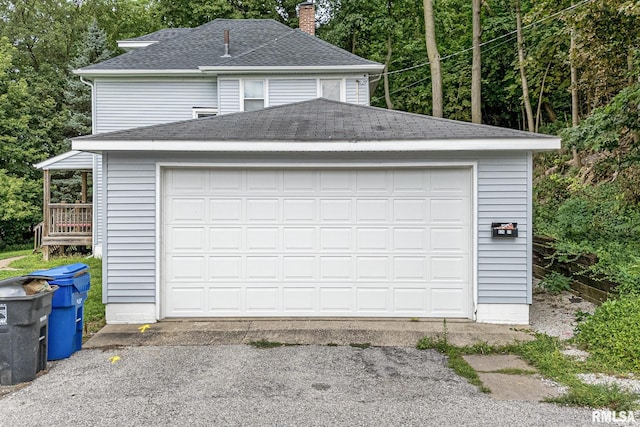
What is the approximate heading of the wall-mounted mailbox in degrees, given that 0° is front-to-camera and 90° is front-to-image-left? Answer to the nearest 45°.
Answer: approximately 0°

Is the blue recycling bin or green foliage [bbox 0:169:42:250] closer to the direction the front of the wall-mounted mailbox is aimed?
the blue recycling bin

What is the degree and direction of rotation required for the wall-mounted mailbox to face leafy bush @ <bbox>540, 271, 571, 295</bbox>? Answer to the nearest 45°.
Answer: approximately 135° to its left

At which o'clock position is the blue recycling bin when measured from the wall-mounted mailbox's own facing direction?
The blue recycling bin is roughly at 2 o'clock from the wall-mounted mailbox.

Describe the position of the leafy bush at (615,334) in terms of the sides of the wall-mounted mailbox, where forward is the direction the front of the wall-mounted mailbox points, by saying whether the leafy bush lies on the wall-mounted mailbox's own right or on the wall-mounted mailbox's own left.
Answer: on the wall-mounted mailbox's own left

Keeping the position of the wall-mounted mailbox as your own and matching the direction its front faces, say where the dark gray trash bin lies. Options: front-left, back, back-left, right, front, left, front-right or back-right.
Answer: front-right

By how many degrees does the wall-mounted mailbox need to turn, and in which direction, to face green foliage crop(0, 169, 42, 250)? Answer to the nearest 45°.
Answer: approximately 90° to its right

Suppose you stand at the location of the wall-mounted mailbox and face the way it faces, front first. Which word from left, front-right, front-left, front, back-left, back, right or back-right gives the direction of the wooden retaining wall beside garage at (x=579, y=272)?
back-left

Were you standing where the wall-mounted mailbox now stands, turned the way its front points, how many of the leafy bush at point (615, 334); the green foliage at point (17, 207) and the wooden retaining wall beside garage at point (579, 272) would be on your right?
1
